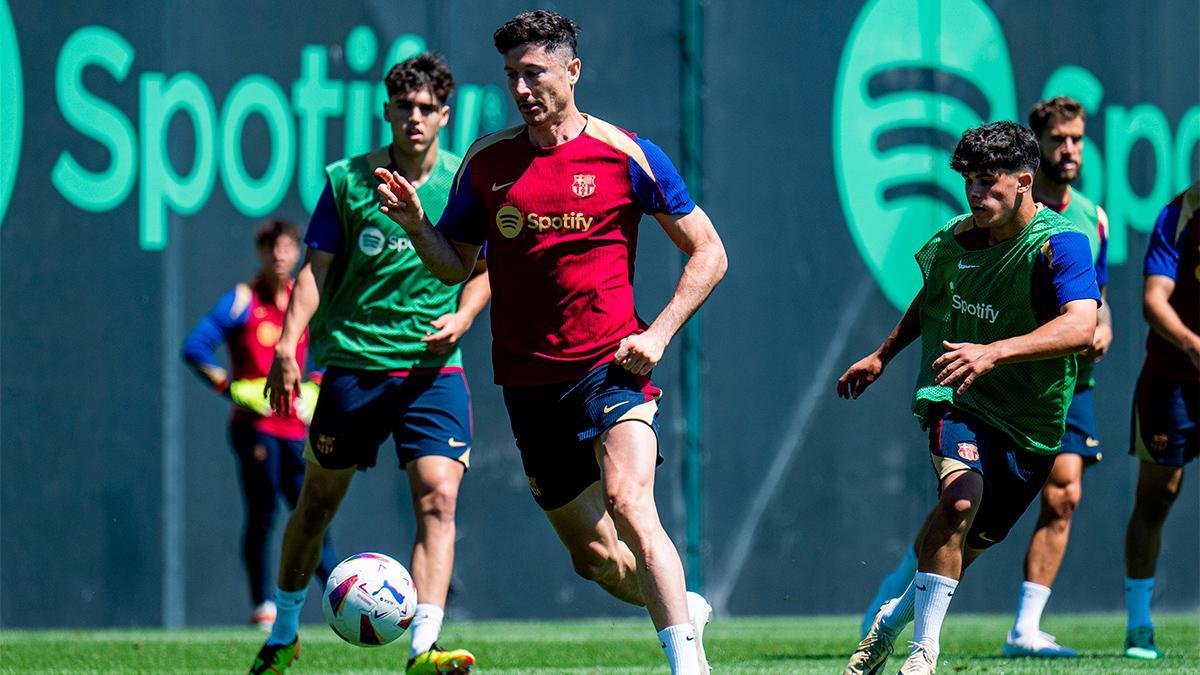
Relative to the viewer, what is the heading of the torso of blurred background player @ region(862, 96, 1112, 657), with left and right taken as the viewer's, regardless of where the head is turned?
facing the viewer and to the right of the viewer

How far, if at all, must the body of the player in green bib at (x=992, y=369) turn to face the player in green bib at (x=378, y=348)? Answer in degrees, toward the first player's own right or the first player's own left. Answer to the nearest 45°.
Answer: approximately 45° to the first player's own right

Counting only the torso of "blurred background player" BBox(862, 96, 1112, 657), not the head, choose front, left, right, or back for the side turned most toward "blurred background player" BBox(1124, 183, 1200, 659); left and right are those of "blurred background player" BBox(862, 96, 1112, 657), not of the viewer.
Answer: left

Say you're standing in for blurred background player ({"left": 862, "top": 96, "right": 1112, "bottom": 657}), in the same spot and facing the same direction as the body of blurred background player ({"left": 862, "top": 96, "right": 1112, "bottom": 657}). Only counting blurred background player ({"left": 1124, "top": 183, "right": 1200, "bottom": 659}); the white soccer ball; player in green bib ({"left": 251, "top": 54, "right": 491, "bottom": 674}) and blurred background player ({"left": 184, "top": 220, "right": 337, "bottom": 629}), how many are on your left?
1

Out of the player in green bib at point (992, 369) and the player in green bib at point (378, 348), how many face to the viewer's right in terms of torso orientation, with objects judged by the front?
0

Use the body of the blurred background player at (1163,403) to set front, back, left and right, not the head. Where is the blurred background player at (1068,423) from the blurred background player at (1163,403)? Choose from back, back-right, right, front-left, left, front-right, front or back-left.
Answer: right

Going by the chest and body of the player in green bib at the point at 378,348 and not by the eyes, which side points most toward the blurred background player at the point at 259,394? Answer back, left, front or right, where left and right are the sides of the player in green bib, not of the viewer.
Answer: back

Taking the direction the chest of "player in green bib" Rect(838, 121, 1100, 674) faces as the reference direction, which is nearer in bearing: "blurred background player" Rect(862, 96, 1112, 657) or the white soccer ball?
the white soccer ball

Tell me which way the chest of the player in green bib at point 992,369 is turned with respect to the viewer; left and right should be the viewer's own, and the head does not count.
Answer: facing the viewer and to the left of the viewer

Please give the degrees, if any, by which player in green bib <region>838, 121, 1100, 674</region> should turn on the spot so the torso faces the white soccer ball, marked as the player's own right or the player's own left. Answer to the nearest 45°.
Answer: approximately 45° to the player's own right

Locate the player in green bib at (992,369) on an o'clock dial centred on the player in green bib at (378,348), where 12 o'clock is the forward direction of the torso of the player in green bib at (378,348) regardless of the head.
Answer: the player in green bib at (992,369) is roughly at 10 o'clock from the player in green bib at (378,348).
